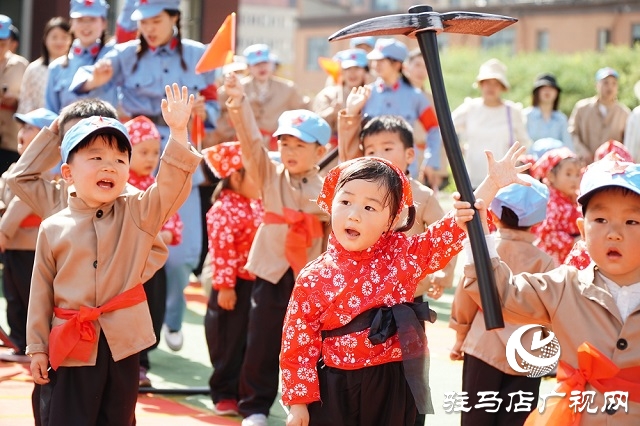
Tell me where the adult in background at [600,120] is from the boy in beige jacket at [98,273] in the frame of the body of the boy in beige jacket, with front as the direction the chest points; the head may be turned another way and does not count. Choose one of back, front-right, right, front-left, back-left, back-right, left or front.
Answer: back-left

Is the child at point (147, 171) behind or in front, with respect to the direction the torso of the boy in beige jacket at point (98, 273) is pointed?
behind

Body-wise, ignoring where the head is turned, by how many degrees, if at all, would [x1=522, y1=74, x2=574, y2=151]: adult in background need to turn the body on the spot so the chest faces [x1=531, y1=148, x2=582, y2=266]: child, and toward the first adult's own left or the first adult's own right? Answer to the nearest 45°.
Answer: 0° — they already face them

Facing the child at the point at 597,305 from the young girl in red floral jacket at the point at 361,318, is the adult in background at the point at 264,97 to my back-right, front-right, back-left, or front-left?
back-left

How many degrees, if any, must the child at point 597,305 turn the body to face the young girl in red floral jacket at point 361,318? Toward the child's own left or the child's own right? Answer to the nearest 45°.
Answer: approximately 90° to the child's own right
